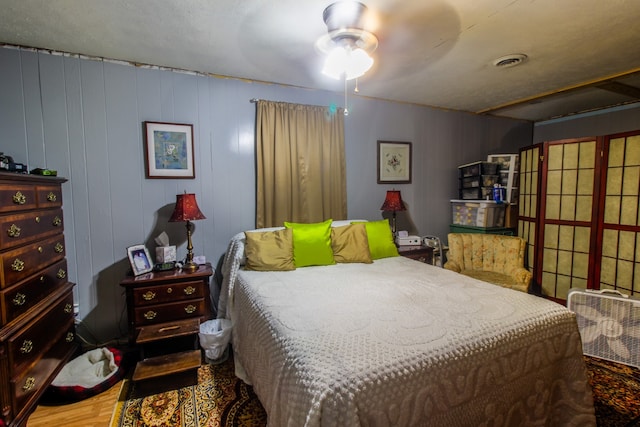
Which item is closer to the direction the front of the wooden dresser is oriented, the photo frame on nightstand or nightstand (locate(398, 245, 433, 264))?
the nightstand

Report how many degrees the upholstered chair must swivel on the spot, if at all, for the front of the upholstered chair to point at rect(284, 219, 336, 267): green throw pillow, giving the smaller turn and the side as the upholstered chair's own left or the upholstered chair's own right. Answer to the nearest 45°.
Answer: approximately 45° to the upholstered chair's own right

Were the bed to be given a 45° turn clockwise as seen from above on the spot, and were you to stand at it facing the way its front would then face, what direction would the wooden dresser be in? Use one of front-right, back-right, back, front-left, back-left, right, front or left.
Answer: right

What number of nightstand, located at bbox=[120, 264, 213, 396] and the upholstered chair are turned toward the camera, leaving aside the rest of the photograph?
2

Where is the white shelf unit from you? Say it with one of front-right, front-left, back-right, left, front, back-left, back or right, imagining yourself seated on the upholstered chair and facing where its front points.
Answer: back

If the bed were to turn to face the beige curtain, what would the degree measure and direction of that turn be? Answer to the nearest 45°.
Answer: approximately 180°

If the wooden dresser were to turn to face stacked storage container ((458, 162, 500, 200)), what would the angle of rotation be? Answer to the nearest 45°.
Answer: approximately 45° to its left

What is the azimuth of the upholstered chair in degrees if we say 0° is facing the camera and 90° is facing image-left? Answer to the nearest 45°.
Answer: approximately 0°
